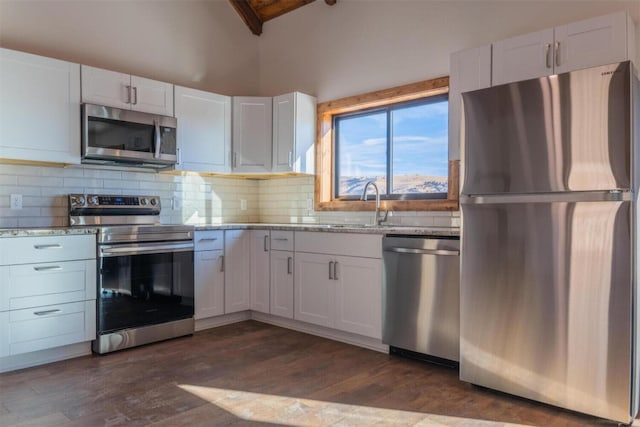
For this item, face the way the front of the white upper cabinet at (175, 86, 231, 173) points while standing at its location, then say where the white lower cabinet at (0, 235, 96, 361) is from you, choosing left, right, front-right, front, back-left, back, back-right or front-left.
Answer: right

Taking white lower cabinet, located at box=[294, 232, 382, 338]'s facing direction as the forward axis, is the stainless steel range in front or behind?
in front

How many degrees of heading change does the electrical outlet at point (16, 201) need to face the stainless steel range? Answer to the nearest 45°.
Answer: approximately 45° to its left

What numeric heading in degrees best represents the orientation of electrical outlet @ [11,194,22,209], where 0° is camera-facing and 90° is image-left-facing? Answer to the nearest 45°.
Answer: approximately 0°

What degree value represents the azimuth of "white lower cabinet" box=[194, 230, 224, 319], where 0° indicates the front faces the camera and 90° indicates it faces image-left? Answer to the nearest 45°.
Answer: approximately 315°

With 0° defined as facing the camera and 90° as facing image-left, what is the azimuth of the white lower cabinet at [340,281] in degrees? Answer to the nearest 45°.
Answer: approximately 45°
